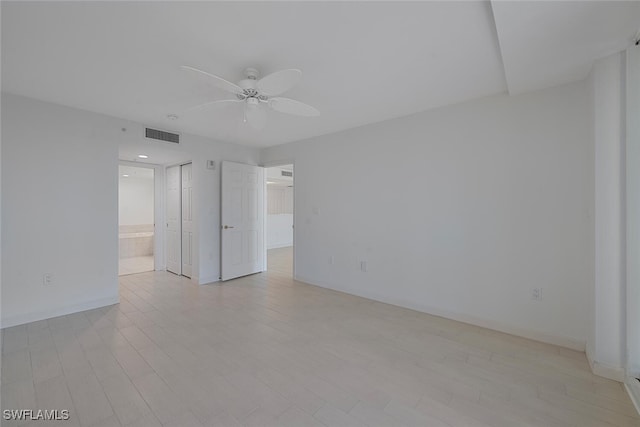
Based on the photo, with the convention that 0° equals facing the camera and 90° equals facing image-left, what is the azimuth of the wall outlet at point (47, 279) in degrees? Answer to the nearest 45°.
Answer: approximately 0°

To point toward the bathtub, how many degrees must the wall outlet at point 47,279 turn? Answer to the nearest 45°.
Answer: approximately 180°

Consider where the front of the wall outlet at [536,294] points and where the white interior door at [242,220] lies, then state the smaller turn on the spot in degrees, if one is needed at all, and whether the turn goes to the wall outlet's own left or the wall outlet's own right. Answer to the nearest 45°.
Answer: approximately 90° to the wall outlet's own right

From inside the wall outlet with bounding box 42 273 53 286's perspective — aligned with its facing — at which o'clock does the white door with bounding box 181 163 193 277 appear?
The white door is roughly at 8 o'clock from the wall outlet.

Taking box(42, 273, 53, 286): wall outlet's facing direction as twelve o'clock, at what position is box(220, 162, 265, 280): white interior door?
The white interior door is roughly at 9 o'clock from the wall outlet.

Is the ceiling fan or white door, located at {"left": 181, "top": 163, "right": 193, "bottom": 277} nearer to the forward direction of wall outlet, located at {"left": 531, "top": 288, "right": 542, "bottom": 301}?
the ceiling fan

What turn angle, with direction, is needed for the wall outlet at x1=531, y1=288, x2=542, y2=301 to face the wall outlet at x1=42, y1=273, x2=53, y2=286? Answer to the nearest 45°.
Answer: approximately 45° to its right

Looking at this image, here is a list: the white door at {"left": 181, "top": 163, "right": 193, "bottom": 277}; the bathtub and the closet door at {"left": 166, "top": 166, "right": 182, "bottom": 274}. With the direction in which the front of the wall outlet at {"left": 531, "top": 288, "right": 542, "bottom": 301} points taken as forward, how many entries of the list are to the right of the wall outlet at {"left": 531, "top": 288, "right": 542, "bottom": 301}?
3

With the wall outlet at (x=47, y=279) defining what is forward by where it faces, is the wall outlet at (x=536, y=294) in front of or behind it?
in front

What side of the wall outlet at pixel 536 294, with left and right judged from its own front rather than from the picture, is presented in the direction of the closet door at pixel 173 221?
right

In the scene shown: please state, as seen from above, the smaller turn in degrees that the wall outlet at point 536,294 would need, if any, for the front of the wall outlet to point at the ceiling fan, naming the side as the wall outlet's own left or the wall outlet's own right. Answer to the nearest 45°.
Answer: approximately 45° to the wall outlet's own right

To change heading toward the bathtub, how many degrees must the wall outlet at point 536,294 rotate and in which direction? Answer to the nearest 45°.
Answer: approximately 90° to its right

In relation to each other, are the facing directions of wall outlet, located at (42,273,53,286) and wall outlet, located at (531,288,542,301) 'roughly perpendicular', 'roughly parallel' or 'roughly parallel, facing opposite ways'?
roughly perpendicular
